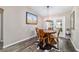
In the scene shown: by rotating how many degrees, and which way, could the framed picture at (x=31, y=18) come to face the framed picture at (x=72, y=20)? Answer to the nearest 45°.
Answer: approximately 45° to its left

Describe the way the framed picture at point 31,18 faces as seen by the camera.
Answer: facing the viewer and to the right of the viewer

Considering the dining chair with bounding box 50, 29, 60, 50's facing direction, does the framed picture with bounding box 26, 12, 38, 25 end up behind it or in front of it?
in front

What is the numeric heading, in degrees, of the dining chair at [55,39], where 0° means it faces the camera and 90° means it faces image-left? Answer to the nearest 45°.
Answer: approximately 90°

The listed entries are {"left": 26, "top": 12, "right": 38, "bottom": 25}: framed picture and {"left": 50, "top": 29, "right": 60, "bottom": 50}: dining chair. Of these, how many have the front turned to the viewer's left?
1
